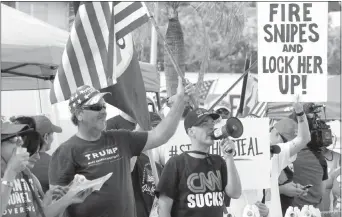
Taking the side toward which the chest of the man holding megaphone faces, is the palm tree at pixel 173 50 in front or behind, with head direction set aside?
behind

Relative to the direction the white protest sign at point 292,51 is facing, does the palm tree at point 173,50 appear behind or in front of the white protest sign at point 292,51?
behind

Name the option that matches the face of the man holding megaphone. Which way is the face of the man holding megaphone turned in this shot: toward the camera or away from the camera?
toward the camera

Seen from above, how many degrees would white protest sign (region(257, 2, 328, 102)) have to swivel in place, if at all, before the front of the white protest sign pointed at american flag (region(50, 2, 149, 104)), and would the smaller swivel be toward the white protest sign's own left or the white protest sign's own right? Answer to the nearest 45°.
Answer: approximately 45° to the white protest sign's own right

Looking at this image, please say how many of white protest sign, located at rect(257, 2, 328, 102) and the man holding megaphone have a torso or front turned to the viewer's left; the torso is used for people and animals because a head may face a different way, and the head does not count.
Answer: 0

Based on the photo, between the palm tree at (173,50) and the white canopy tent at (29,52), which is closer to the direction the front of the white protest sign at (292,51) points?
the white canopy tent

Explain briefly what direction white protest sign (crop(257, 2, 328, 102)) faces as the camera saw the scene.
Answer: facing the viewer

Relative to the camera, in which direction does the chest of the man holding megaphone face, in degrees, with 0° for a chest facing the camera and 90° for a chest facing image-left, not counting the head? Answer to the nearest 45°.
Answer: approximately 315°
